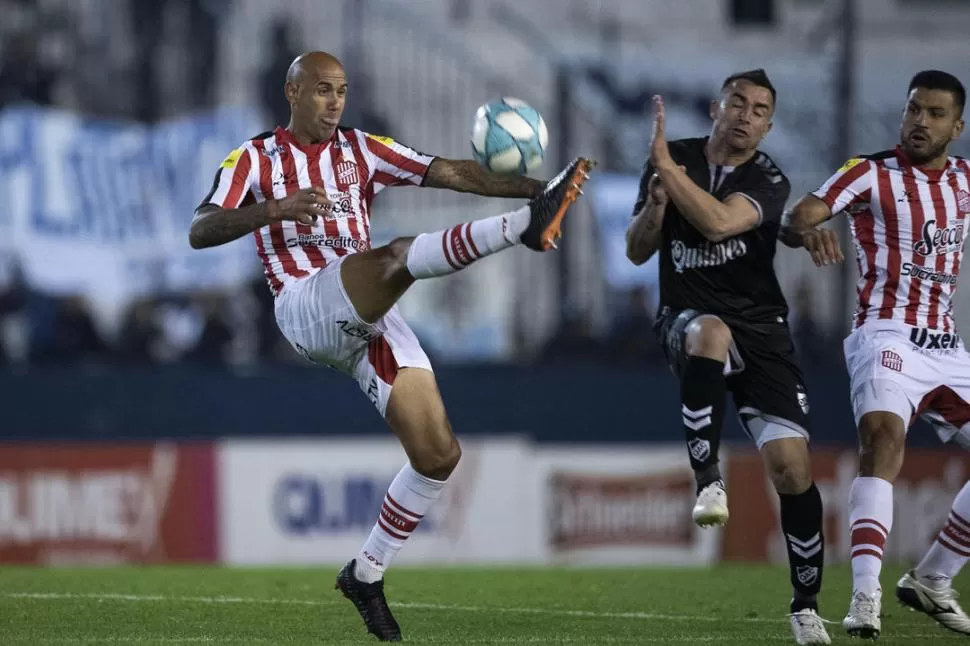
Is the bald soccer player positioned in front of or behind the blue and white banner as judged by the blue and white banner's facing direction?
in front

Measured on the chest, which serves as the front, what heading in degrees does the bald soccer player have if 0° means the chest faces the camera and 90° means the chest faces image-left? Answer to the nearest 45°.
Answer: approximately 315°

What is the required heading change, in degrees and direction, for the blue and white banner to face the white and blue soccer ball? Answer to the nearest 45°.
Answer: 0° — it already faces it

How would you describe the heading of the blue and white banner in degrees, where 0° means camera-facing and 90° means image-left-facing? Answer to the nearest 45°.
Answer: approximately 0°

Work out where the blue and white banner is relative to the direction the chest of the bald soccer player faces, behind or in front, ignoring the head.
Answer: behind
